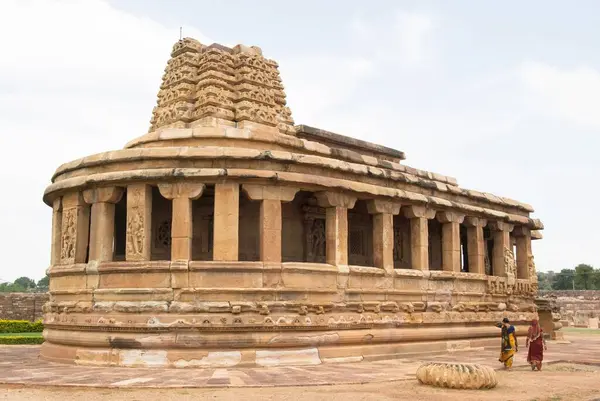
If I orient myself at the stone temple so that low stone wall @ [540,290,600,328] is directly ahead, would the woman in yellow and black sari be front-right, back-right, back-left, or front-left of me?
front-right

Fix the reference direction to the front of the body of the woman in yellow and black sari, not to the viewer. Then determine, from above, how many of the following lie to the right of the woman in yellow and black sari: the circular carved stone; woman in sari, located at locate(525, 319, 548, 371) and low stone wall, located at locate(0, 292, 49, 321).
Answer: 1

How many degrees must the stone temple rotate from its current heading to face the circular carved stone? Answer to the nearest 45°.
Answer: approximately 90° to its right

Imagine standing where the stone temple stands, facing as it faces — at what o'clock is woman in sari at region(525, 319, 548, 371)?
The woman in sari is roughly at 2 o'clock from the stone temple.

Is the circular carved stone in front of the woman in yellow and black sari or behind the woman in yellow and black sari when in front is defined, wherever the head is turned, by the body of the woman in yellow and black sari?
in front

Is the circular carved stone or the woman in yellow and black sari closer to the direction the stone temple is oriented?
the woman in yellow and black sari

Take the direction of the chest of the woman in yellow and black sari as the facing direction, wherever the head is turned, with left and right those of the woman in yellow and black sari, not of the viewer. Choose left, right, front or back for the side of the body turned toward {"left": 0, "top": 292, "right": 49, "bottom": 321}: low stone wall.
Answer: front

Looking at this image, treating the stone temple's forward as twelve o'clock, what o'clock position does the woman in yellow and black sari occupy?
The woman in yellow and black sari is roughly at 2 o'clock from the stone temple.

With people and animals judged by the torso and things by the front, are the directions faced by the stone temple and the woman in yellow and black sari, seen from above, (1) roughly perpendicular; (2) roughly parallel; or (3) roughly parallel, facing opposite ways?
roughly parallel, facing opposite ways

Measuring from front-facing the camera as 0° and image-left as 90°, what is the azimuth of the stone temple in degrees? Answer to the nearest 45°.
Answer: approximately 225°

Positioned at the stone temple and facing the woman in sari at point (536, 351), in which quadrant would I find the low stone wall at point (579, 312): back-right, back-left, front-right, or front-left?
front-left

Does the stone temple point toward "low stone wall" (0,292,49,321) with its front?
no

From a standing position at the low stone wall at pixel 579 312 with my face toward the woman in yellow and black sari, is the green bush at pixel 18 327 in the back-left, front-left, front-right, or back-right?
front-right
